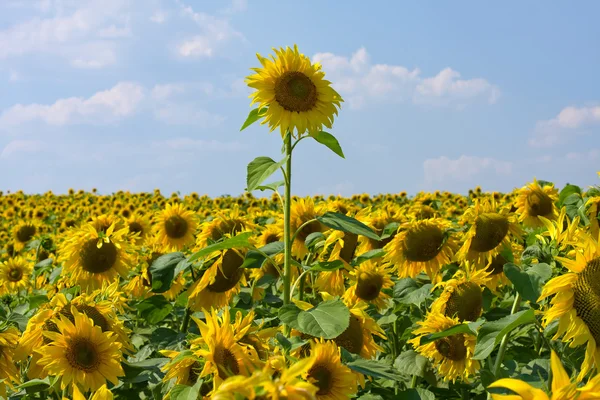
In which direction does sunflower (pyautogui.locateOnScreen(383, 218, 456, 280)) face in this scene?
toward the camera

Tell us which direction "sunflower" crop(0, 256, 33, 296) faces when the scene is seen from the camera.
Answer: facing the viewer

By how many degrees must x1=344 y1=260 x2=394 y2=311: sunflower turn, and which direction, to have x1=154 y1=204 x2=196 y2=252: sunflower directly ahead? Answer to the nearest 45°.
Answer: approximately 135° to its right

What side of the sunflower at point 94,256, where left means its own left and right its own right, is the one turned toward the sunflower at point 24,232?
back

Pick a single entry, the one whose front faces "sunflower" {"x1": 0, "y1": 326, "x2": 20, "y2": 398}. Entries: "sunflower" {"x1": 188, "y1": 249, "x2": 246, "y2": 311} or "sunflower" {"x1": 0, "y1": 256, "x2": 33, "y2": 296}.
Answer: "sunflower" {"x1": 0, "y1": 256, "x2": 33, "y2": 296}

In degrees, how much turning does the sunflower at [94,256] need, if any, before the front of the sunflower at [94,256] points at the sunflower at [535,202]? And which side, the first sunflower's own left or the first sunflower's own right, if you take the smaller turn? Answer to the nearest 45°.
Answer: approximately 90° to the first sunflower's own left

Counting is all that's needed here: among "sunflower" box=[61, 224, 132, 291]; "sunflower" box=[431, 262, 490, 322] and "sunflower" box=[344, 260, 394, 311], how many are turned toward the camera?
3

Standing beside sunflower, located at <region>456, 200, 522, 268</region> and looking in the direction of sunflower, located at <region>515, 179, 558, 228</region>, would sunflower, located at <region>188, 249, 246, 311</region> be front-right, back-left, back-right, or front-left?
back-left

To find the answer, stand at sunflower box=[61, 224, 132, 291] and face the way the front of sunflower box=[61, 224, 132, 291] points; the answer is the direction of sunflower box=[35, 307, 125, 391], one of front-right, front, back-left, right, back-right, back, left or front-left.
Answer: front

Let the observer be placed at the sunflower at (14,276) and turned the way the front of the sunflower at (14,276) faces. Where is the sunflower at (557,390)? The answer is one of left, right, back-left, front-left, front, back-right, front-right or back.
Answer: front

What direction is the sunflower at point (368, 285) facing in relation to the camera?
toward the camera
